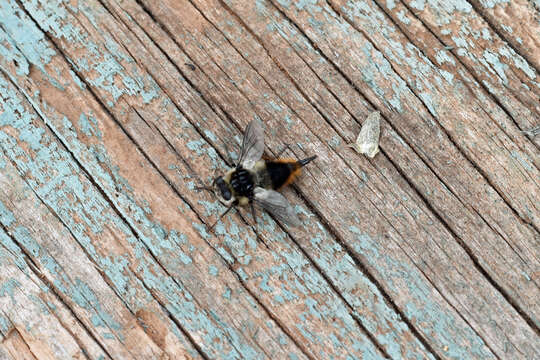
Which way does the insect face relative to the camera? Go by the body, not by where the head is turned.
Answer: to the viewer's left

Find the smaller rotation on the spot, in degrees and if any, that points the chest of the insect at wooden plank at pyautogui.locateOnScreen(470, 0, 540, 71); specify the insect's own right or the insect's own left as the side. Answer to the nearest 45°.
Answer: approximately 180°

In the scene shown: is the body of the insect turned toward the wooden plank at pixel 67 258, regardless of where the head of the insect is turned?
yes
